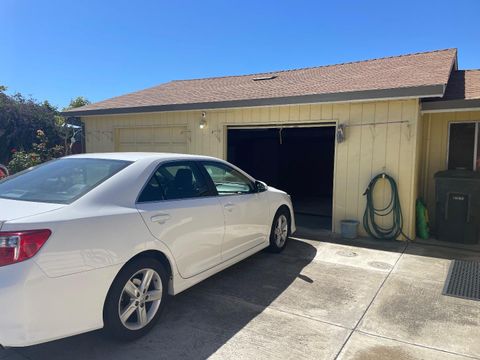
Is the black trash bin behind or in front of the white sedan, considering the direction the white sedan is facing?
in front

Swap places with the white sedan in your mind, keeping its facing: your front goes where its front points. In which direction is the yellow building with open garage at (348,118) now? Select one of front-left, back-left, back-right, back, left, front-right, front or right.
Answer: front

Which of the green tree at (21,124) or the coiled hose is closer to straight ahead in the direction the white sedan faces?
the coiled hose

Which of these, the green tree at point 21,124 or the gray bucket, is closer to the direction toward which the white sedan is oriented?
the gray bucket

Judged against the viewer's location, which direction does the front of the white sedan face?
facing away from the viewer and to the right of the viewer

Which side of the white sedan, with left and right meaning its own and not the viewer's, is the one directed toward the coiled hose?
front

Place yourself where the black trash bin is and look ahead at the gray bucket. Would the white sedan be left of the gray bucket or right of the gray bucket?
left

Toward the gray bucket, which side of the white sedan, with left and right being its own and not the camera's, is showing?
front

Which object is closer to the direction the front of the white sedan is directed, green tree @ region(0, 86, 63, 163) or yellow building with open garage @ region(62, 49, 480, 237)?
the yellow building with open garage
